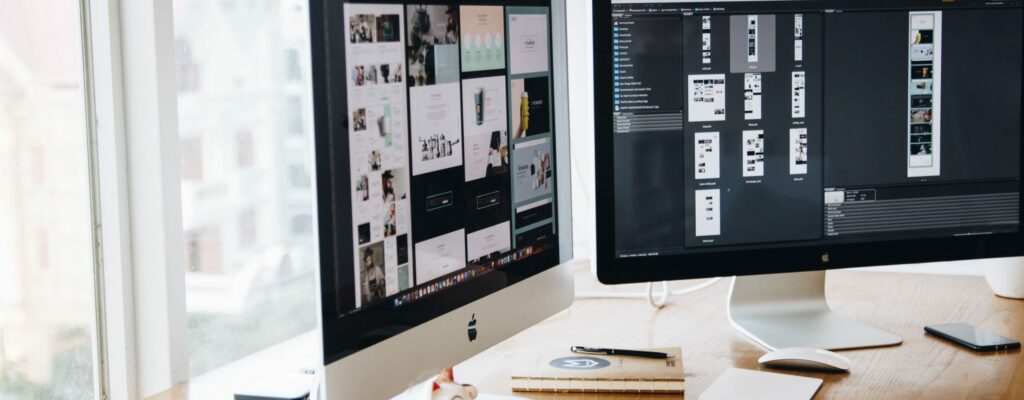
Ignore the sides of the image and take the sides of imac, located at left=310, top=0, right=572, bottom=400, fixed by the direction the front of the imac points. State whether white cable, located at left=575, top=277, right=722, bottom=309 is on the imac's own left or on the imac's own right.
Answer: on the imac's own left

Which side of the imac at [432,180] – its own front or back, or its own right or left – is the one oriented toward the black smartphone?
left

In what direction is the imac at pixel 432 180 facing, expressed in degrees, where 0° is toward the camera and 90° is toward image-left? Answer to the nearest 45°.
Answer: approximately 315°
